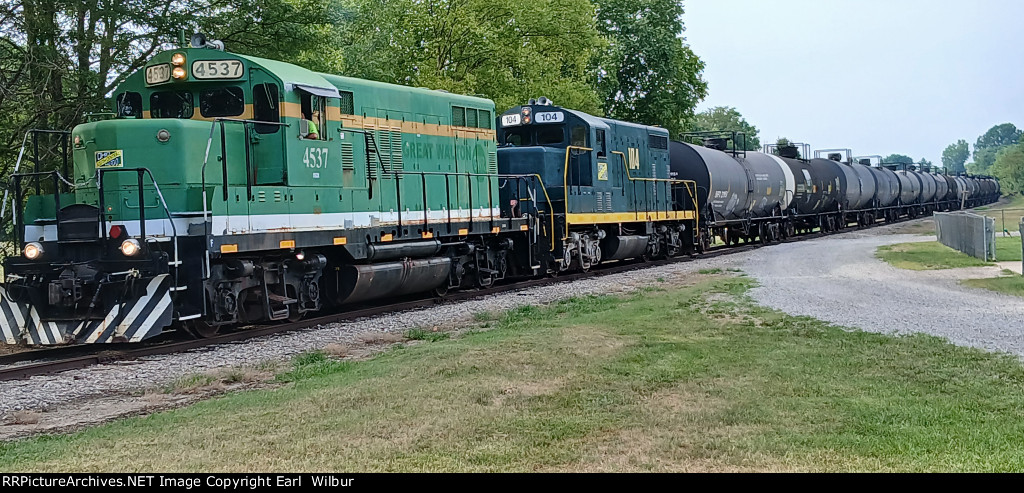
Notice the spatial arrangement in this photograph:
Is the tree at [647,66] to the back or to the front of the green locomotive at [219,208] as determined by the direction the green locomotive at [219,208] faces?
to the back

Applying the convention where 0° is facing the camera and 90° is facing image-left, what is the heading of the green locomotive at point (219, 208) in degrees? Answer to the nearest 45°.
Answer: approximately 45°

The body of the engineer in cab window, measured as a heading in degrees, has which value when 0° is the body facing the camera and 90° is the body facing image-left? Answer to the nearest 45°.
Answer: approximately 45°

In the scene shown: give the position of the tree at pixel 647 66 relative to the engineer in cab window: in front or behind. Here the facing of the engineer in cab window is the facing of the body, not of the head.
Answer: behind
